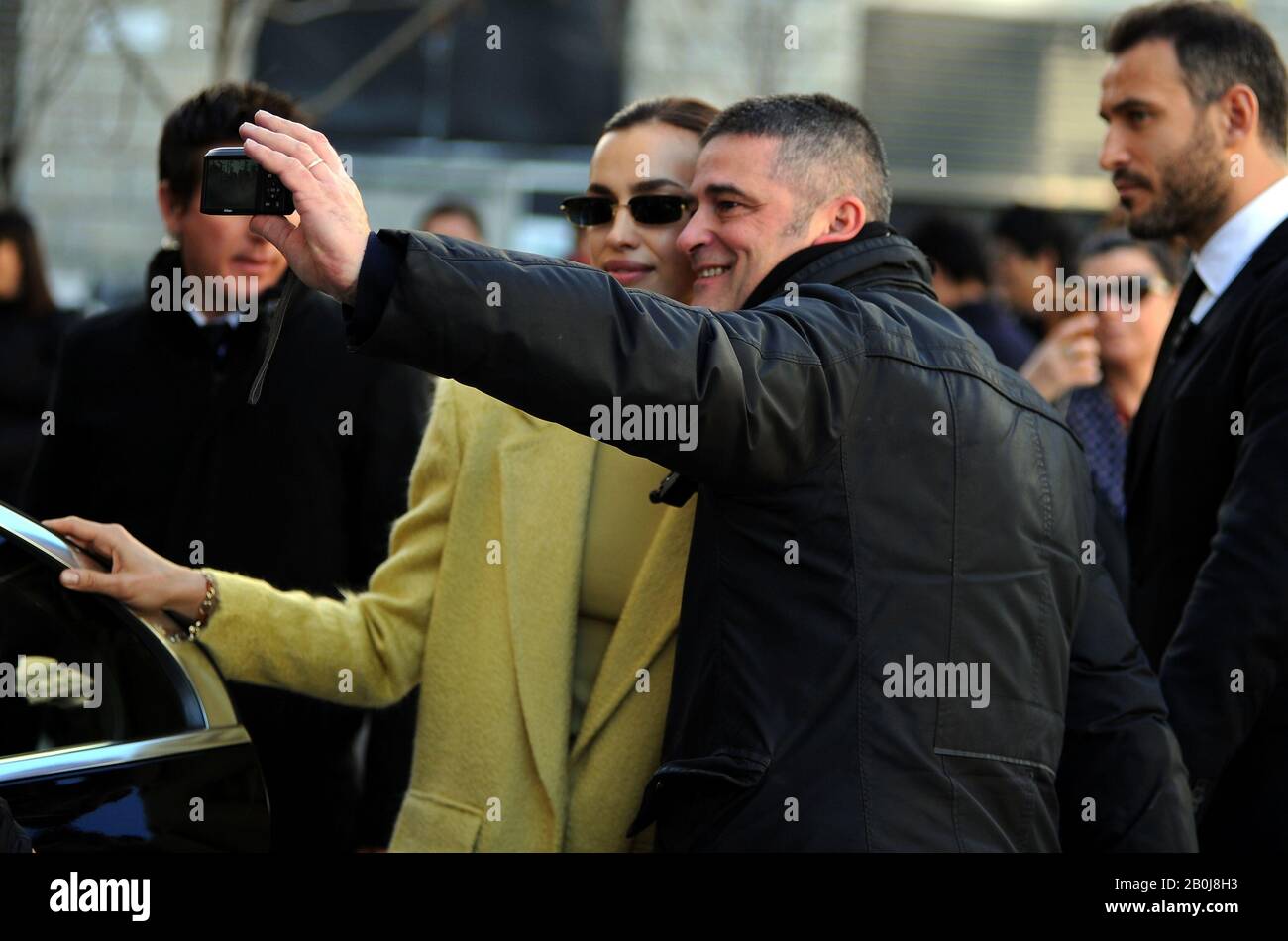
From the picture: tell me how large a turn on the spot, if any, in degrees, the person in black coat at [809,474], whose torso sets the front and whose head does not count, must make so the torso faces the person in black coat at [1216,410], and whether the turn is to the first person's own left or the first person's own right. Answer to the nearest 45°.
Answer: approximately 90° to the first person's own right

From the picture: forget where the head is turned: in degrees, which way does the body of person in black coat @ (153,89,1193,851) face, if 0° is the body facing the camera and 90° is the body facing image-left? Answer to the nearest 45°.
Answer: approximately 135°

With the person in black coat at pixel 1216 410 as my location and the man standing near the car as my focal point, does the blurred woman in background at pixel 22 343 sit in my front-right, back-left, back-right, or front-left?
front-right

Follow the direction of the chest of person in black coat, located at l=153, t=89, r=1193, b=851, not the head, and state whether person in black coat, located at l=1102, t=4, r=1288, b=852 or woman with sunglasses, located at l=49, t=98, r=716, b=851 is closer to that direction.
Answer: the woman with sunglasses

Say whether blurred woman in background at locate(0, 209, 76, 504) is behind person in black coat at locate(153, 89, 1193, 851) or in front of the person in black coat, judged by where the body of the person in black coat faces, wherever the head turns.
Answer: in front

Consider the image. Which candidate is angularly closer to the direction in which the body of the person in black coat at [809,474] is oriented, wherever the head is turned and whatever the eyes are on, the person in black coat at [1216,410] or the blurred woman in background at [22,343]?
the blurred woman in background

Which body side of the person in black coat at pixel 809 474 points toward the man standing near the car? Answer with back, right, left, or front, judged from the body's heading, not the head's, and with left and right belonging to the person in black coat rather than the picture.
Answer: front

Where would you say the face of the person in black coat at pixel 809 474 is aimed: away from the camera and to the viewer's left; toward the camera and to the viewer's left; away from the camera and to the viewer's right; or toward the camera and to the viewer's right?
toward the camera and to the viewer's left

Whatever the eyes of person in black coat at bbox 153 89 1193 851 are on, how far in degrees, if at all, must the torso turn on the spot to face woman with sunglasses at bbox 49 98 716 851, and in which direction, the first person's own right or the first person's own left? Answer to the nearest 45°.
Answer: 0° — they already face them

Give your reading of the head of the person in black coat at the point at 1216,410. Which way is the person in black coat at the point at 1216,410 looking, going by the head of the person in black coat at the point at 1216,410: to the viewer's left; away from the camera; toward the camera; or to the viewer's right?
to the viewer's left
